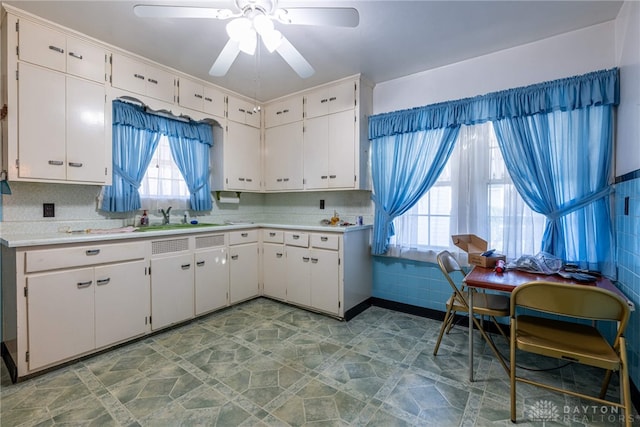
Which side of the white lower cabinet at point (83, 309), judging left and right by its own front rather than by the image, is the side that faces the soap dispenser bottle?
left

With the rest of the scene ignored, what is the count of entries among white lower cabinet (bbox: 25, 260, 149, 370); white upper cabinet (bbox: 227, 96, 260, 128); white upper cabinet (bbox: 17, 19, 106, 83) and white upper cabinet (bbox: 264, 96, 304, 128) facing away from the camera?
0

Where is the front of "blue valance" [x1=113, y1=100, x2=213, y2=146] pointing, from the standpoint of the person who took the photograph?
facing the viewer and to the right of the viewer

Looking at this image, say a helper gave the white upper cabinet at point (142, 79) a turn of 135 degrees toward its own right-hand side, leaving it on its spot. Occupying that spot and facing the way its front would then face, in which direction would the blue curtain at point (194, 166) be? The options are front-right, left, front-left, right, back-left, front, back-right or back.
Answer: back-right

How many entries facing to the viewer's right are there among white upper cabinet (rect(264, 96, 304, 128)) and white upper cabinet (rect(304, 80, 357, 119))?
0

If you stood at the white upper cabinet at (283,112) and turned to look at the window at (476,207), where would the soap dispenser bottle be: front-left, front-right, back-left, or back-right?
back-right

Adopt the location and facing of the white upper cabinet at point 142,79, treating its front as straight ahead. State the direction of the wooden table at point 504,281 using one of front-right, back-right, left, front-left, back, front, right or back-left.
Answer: front

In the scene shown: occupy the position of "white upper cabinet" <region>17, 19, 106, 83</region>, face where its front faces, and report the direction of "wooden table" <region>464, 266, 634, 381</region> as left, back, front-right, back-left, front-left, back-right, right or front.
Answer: front

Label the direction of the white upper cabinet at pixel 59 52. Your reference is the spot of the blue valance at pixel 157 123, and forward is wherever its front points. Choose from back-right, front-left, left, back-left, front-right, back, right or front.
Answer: right
